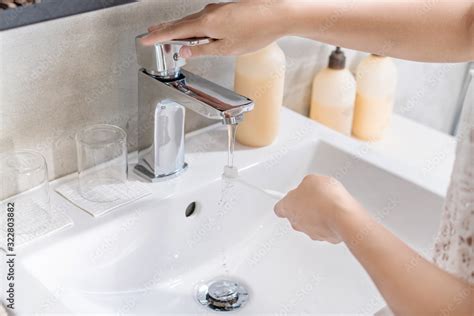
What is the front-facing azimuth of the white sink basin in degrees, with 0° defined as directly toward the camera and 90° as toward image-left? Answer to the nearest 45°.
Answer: approximately 315°
